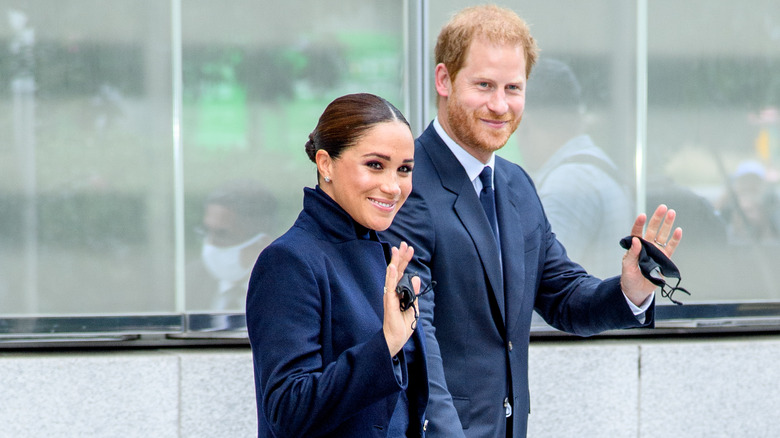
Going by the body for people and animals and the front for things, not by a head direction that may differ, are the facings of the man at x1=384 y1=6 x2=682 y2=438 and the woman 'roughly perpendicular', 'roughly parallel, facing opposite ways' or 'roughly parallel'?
roughly parallel

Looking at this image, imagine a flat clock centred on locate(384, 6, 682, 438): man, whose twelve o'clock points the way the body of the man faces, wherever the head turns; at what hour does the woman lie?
The woman is roughly at 2 o'clock from the man.

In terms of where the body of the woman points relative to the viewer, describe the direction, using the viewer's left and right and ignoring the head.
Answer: facing the viewer and to the right of the viewer

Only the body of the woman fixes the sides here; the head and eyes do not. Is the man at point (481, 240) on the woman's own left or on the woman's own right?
on the woman's own left

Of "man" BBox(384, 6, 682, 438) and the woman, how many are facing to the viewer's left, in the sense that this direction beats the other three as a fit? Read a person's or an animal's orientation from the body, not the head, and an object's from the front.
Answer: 0
